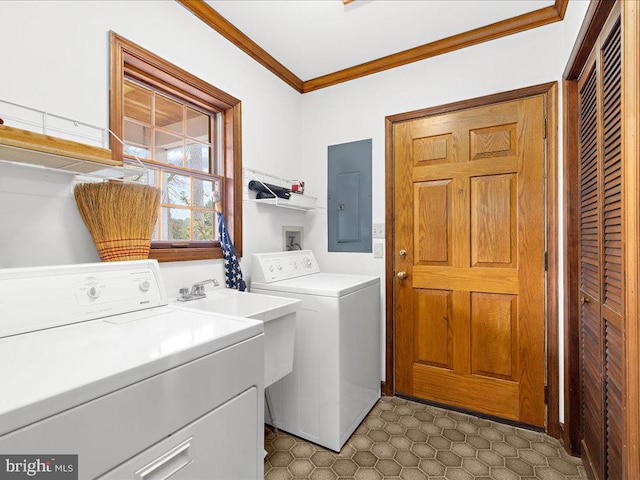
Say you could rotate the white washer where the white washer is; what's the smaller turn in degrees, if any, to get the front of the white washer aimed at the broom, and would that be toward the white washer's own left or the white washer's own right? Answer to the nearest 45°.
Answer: approximately 90° to the white washer's own right

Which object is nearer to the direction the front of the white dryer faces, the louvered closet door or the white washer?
the louvered closet door

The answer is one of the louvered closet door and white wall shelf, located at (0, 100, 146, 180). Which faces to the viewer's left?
the louvered closet door

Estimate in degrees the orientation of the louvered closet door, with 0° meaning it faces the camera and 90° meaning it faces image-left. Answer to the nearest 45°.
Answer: approximately 90°

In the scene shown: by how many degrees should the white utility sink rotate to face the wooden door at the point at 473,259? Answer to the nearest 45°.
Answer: approximately 45° to its left
